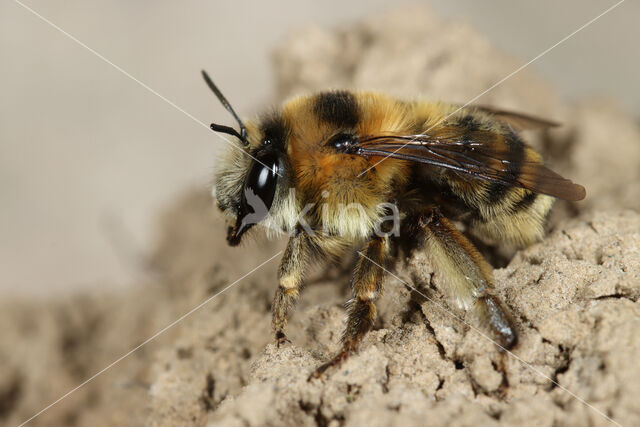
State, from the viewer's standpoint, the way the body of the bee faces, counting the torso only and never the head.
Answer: to the viewer's left
